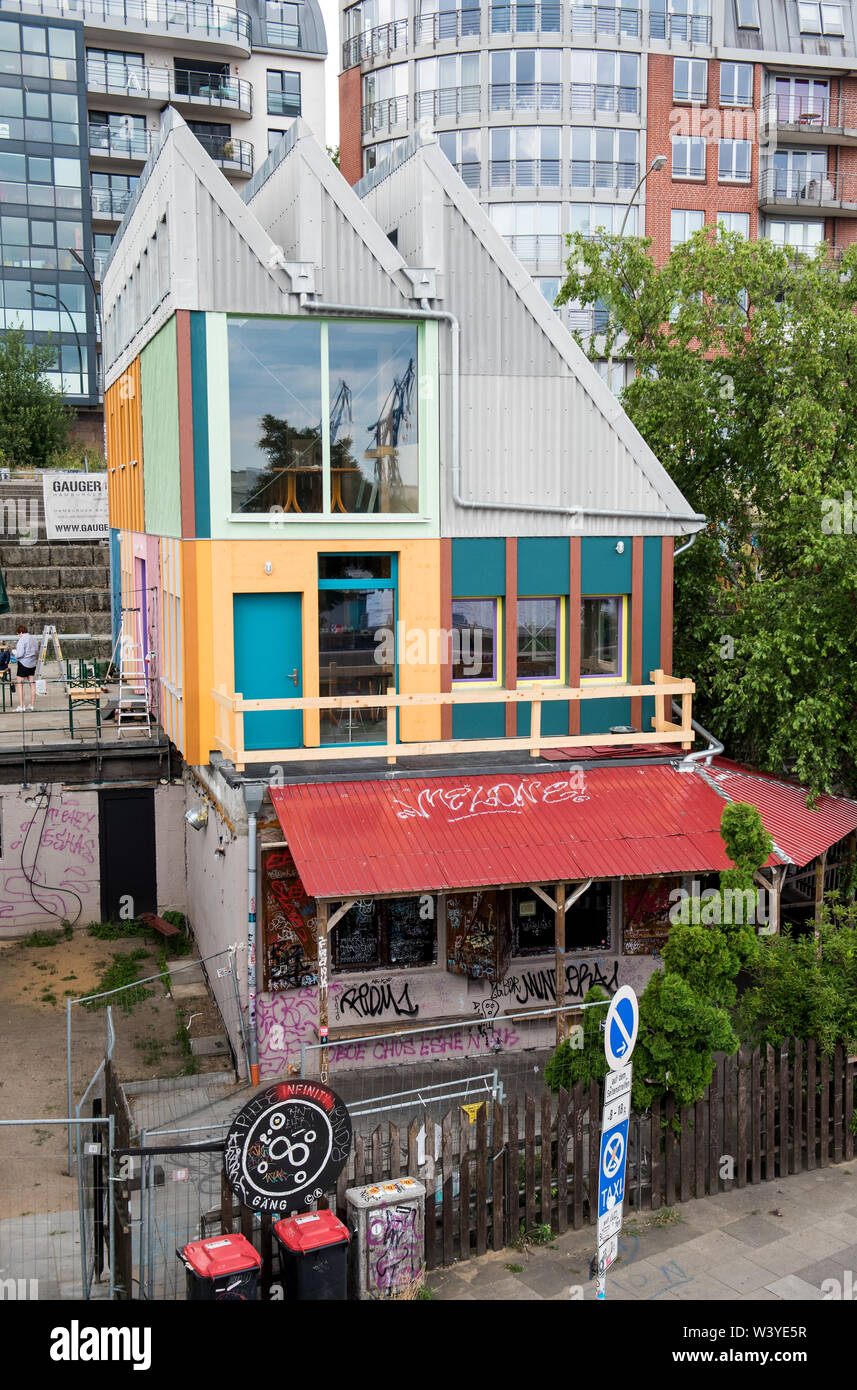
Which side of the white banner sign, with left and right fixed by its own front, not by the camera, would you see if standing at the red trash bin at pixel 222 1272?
front

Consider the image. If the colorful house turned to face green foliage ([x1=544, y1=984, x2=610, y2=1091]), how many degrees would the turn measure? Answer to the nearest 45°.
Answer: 0° — it already faces it

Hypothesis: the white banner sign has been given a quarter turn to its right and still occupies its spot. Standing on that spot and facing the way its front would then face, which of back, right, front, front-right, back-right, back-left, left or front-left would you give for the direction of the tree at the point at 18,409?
right

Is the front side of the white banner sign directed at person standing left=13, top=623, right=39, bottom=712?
yes

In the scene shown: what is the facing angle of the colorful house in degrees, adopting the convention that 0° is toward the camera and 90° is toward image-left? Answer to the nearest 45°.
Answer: approximately 0°

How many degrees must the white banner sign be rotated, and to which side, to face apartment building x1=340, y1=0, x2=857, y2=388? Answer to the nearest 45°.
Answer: approximately 135° to its left

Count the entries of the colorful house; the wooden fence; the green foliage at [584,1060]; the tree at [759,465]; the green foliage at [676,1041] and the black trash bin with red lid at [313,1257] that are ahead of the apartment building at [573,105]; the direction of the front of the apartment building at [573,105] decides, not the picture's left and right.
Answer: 6

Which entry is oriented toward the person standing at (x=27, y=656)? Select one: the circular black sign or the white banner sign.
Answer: the white banner sign

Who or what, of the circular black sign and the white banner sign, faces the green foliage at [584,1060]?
the white banner sign

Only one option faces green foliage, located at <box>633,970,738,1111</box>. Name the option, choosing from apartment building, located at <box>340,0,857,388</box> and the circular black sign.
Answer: the apartment building

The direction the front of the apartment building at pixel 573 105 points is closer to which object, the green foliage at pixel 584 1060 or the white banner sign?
the green foliage
